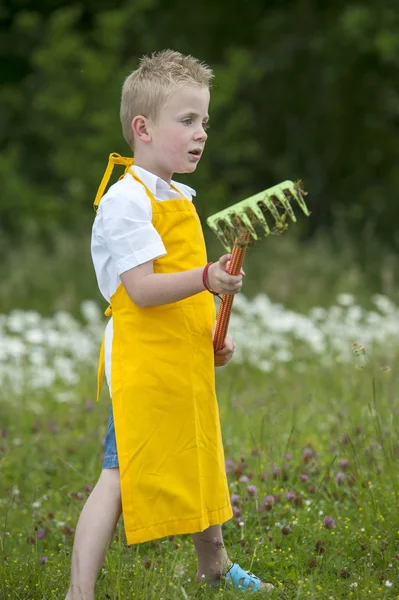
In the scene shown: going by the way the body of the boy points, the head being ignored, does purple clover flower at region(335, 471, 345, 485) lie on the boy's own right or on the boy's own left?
on the boy's own left

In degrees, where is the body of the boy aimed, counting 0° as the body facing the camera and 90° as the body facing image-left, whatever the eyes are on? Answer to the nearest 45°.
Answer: approximately 315°

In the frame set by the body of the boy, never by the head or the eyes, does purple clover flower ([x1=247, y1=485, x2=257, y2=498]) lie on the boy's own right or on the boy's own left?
on the boy's own left

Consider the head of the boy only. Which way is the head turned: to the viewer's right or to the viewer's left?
to the viewer's right

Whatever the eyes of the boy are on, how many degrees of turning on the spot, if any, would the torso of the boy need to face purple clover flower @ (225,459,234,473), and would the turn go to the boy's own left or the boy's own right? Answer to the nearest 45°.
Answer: approximately 135° to the boy's own left

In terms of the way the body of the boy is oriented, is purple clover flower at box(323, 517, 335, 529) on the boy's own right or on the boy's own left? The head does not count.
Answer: on the boy's own left
